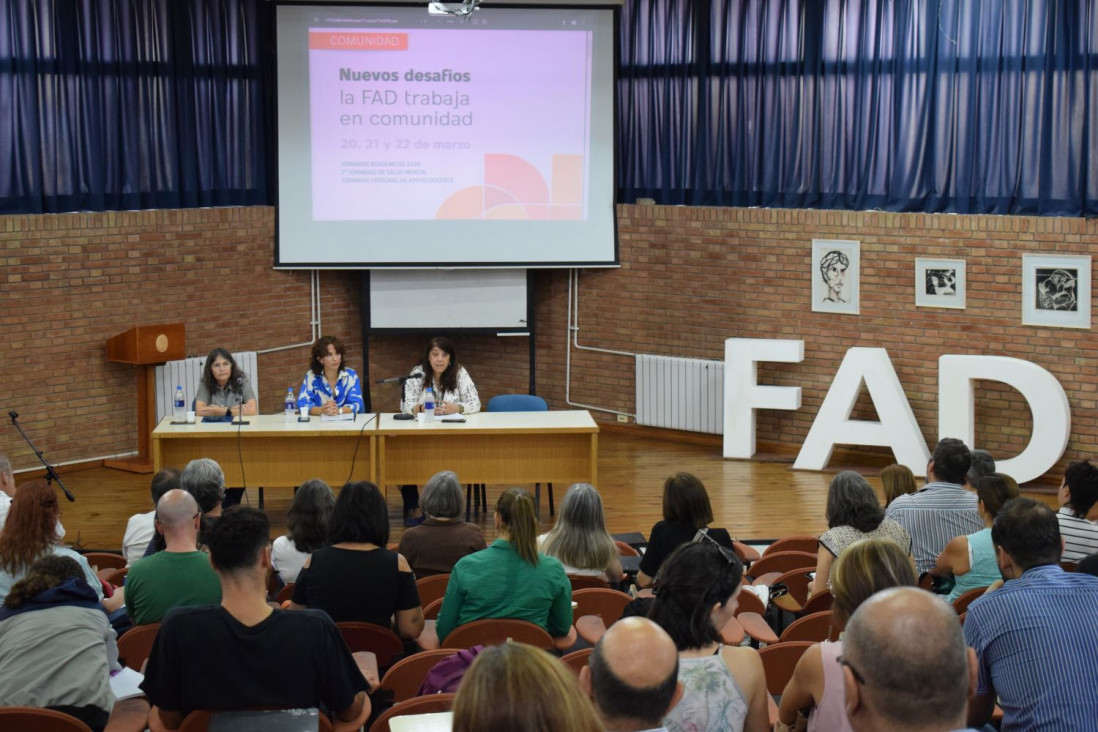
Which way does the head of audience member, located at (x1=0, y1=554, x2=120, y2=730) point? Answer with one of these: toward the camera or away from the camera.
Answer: away from the camera

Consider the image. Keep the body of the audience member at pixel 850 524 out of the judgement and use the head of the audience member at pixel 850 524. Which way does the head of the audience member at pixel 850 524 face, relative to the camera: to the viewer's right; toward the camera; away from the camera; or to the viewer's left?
away from the camera

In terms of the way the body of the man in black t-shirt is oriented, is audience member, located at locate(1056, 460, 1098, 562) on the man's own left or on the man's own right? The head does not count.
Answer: on the man's own right

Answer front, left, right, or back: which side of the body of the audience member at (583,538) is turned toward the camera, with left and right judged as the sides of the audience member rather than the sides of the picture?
back

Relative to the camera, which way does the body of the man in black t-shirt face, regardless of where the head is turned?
away from the camera

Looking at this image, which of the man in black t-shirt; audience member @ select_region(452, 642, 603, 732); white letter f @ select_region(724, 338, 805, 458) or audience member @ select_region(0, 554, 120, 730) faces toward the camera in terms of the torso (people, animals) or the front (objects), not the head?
the white letter f

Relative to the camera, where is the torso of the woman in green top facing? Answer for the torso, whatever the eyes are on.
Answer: away from the camera

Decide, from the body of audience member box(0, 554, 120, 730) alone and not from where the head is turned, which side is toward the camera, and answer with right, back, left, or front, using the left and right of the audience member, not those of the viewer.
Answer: back

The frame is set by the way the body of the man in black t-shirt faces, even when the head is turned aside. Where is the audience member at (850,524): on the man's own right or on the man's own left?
on the man's own right

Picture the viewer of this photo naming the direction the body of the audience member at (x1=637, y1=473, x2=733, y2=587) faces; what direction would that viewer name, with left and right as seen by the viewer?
facing away from the viewer

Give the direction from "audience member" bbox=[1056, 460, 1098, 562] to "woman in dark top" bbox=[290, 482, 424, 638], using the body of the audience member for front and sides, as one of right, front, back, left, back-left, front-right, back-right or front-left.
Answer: left

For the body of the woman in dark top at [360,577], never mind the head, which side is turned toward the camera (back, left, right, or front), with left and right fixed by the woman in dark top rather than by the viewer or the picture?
back

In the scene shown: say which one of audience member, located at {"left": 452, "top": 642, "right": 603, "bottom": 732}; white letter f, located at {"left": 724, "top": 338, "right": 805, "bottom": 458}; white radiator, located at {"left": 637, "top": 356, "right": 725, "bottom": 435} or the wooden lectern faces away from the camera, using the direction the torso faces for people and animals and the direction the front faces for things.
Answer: the audience member

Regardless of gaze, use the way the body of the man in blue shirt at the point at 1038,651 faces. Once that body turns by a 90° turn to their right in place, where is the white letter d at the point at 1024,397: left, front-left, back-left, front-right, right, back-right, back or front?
front-left

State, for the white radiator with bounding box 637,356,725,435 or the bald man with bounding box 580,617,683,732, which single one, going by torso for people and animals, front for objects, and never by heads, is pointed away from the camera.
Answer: the bald man

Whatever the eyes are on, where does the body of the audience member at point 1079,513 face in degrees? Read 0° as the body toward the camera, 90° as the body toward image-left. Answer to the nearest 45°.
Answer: approximately 135°

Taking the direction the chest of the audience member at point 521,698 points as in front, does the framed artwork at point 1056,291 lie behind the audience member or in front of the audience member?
in front
